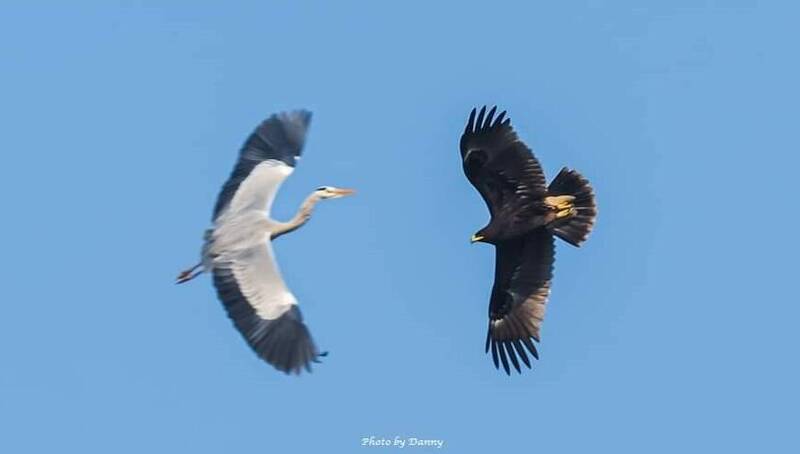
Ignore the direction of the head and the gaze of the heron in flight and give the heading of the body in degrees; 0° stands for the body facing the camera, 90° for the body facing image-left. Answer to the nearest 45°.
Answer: approximately 270°
